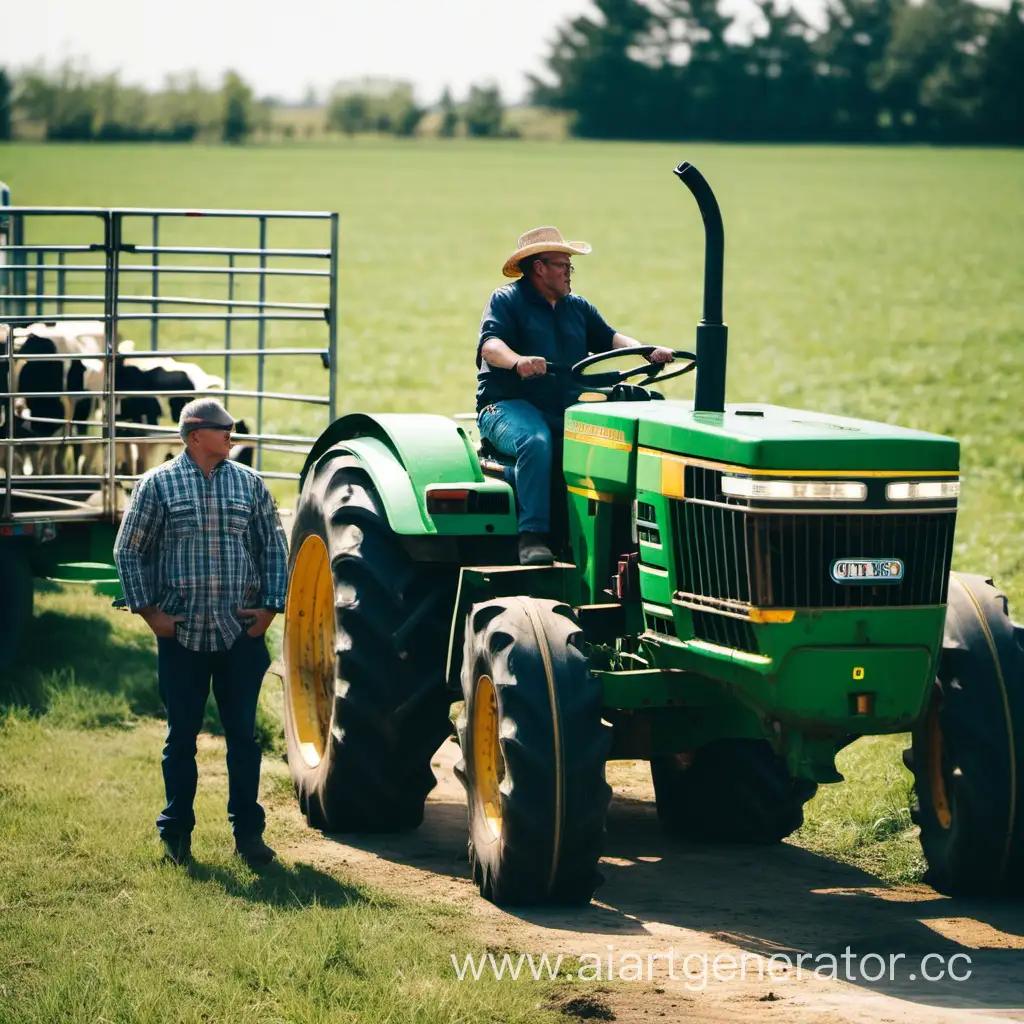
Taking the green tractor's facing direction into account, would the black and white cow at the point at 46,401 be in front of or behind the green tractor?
behind

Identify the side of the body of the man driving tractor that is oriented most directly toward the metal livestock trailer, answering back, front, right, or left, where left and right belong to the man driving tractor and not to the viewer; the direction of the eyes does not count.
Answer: back

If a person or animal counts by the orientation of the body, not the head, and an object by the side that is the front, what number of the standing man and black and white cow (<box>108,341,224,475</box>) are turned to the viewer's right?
1

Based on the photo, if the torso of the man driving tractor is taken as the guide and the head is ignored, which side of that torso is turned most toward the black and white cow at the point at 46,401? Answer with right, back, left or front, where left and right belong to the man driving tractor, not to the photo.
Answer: back

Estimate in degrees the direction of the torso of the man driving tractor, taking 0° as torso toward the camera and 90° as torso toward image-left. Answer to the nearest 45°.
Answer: approximately 315°

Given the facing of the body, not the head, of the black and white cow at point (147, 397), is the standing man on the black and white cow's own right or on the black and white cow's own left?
on the black and white cow's own right

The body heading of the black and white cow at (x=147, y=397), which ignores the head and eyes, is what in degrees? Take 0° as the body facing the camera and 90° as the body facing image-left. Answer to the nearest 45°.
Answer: approximately 270°

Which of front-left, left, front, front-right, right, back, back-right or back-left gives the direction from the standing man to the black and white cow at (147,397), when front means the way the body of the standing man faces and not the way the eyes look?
back

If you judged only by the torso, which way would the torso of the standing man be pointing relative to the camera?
toward the camera

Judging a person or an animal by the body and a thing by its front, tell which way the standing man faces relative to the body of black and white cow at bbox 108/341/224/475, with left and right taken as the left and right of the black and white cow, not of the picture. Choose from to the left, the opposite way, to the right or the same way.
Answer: to the right

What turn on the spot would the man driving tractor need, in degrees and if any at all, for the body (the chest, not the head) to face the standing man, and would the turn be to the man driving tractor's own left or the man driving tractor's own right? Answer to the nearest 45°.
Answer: approximately 90° to the man driving tractor's own right

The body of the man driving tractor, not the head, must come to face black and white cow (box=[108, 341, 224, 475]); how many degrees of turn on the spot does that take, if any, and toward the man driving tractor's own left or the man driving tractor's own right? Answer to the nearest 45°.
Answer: approximately 180°

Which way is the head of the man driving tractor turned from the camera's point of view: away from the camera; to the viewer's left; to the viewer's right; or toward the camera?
to the viewer's right
